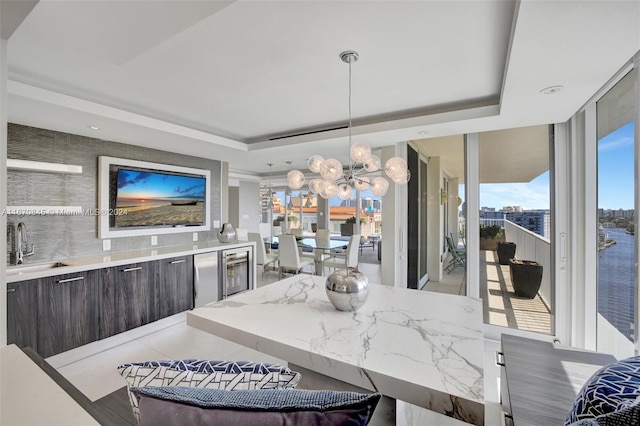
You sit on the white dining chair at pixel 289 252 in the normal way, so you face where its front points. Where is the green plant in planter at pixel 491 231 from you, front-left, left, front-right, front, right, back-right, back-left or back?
right

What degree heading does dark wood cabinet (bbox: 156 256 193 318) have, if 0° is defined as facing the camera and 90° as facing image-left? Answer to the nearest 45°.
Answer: approximately 315°

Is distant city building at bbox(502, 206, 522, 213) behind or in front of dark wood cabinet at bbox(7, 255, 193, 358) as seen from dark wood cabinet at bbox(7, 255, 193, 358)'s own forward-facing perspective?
in front

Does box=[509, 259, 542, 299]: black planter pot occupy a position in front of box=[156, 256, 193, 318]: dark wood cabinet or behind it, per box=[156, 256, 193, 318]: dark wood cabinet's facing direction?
in front

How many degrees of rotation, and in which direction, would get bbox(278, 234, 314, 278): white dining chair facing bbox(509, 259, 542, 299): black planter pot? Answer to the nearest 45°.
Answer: approximately 90° to its right

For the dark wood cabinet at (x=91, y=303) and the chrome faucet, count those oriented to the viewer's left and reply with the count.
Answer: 0

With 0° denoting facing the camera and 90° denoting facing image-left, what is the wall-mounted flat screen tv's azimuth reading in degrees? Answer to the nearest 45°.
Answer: approximately 315°

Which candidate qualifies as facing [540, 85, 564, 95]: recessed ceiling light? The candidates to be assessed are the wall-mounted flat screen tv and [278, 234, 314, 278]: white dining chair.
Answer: the wall-mounted flat screen tv

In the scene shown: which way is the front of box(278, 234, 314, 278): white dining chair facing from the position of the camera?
facing away from the viewer and to the right of the viewer

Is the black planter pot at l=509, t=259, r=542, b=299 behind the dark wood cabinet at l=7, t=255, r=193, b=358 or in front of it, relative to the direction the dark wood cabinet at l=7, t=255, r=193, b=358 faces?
in front
